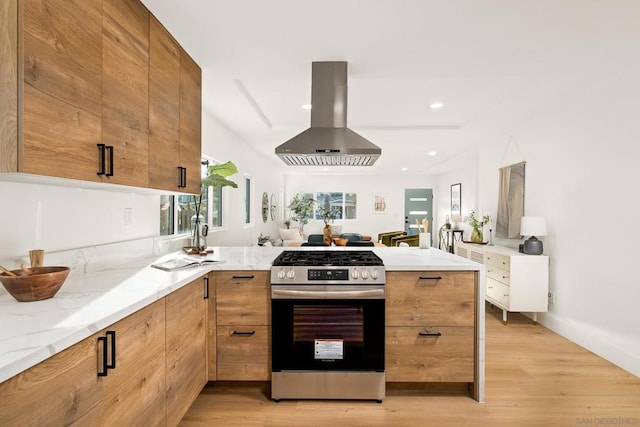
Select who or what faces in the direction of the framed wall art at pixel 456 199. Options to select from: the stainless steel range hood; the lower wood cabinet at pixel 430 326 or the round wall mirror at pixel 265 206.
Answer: the round wall mirror

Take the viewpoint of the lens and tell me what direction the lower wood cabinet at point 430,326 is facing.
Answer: facing the viewer

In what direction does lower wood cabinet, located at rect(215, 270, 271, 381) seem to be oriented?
toward the camera

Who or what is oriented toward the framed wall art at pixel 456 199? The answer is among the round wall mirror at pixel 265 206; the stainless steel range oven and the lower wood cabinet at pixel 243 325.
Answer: the round wall mirror

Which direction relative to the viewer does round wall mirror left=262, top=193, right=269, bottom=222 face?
to the viewer's right

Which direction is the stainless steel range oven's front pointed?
toward the camera

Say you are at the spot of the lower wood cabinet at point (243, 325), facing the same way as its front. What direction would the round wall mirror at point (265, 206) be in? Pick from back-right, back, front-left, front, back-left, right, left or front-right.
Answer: back

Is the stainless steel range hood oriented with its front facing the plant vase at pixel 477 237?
no

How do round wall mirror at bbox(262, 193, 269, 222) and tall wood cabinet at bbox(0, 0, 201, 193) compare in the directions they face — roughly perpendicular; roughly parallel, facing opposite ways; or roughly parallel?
roughly parallel

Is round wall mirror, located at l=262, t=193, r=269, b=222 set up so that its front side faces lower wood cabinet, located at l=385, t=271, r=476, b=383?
no

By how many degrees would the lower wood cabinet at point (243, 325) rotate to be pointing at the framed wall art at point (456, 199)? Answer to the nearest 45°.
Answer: approximately 135° to its left

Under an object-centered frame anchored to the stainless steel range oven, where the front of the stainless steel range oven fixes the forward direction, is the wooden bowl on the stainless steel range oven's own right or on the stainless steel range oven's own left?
on the stainless steel range oven's own right

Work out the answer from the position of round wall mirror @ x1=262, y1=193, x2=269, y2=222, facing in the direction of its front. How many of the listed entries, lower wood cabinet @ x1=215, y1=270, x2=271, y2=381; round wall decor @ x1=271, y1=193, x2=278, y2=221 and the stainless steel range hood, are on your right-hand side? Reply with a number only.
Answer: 2

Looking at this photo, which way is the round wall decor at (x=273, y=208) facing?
to the viewer's right

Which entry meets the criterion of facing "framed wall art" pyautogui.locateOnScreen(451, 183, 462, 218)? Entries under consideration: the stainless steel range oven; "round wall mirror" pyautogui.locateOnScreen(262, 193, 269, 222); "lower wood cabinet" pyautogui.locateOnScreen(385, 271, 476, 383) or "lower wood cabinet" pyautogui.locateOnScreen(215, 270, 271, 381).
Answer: the round wall mirror

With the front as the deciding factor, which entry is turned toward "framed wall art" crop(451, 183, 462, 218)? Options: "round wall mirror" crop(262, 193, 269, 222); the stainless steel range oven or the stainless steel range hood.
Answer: the round wall mirror
